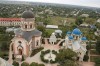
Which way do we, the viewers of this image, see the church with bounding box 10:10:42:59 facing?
facing the viewer and to the left of the viewer
